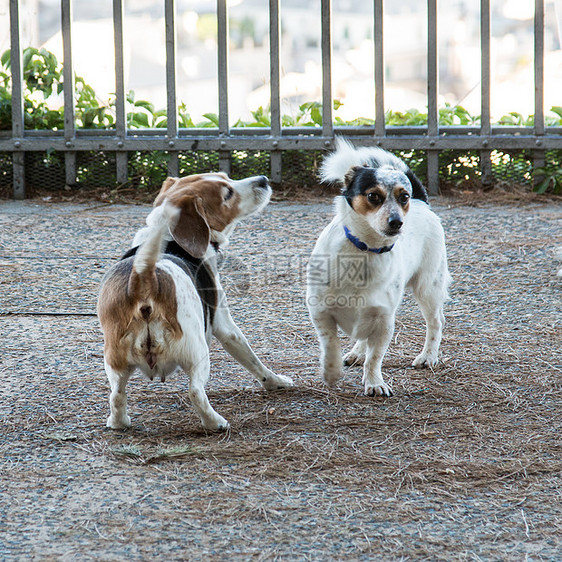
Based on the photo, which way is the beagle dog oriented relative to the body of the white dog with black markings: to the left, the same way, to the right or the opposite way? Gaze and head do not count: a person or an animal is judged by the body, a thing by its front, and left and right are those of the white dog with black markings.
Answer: the opposite way

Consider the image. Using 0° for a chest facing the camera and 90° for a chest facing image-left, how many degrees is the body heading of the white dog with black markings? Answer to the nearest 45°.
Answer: approximately 45°

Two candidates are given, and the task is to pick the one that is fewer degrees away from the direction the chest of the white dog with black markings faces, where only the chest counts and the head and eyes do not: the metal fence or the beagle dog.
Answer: the beagle dog

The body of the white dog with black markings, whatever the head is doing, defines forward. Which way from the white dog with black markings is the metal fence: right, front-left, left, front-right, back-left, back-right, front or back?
back-right

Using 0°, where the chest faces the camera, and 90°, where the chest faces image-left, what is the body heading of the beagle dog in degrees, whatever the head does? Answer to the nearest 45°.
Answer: approximately 225°

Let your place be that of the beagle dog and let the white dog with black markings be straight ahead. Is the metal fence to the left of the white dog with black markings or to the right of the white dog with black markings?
left
